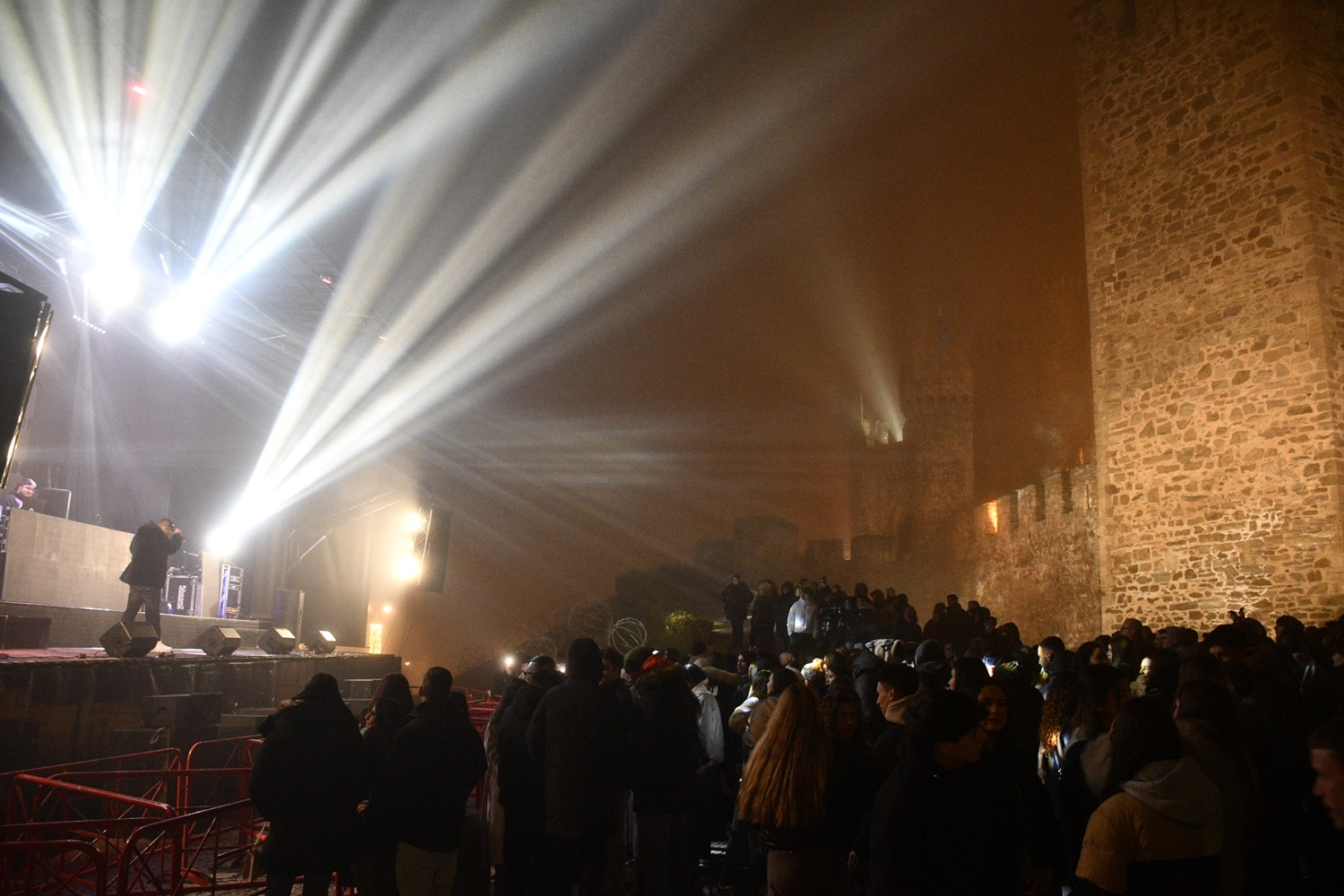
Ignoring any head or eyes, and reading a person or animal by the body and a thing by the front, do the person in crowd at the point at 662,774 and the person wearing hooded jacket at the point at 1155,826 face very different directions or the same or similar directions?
same or similar directions

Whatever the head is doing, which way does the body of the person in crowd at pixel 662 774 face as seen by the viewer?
away from the camera

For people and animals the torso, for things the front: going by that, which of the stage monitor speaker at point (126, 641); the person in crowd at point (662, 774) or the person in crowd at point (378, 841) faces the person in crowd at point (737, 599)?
the person in crowd at point (662, 774)

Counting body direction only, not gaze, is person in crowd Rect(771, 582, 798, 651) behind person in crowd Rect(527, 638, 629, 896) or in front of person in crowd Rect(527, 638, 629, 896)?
in front

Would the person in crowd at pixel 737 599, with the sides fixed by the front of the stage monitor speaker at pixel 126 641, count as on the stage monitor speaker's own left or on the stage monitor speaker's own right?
on the stage monitor speaker's own right

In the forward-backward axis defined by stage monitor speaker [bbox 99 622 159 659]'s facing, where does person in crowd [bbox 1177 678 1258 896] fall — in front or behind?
behind

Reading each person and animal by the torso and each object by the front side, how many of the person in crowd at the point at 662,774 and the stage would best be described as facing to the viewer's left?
0

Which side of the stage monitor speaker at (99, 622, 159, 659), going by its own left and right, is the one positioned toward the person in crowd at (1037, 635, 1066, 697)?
back

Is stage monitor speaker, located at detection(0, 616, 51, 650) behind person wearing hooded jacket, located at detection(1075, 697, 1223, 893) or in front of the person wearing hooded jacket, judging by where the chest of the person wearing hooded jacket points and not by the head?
in front

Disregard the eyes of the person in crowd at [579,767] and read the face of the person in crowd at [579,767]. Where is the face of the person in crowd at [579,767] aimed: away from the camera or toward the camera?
away from the camera

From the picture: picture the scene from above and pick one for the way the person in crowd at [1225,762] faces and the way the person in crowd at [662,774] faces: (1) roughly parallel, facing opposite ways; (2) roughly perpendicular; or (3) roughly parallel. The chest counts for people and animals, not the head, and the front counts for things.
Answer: roughly parallel

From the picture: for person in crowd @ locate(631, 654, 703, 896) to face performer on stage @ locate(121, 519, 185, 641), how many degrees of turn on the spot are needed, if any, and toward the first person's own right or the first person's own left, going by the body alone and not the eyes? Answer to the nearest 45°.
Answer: approximately 45° to the first person's own left

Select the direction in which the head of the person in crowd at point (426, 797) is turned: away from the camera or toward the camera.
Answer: away from the camera

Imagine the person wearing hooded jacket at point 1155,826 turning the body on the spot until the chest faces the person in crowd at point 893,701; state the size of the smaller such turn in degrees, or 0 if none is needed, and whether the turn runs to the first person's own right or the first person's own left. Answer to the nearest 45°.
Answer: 0° — they already face them

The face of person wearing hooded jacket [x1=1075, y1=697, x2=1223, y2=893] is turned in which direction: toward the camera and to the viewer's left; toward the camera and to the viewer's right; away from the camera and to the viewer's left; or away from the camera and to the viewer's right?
away from the camera and to the viewer's left
